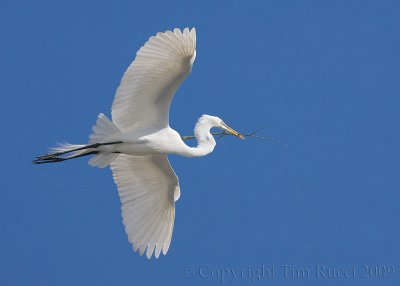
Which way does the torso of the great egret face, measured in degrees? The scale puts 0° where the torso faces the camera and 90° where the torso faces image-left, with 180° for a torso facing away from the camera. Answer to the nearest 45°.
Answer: approximately 270°
